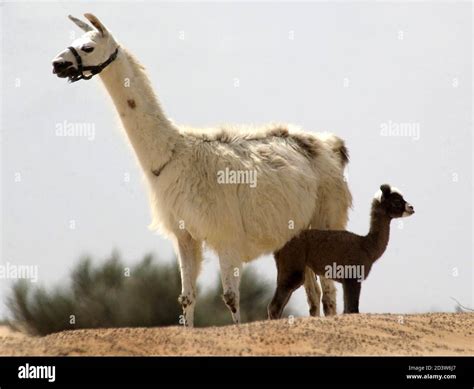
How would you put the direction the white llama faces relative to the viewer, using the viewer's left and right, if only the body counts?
facing to the left of the viewer

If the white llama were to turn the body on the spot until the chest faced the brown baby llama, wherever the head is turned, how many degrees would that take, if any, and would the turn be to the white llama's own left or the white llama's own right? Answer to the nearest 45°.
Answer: approximately 180°

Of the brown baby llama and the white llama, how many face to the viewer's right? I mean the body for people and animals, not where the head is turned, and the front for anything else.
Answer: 1

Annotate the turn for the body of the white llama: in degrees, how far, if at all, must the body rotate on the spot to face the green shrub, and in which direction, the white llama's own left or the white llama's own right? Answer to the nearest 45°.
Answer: approximately 90° to the white llama's own right

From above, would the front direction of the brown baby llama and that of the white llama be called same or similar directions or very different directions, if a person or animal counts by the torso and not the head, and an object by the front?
very different directions

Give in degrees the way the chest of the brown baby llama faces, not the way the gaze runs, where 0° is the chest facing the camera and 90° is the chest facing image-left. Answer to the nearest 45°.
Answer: approximately 270°

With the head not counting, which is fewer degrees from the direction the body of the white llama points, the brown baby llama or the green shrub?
the green shrub

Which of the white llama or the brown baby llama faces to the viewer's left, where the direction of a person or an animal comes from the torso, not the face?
the white llama
